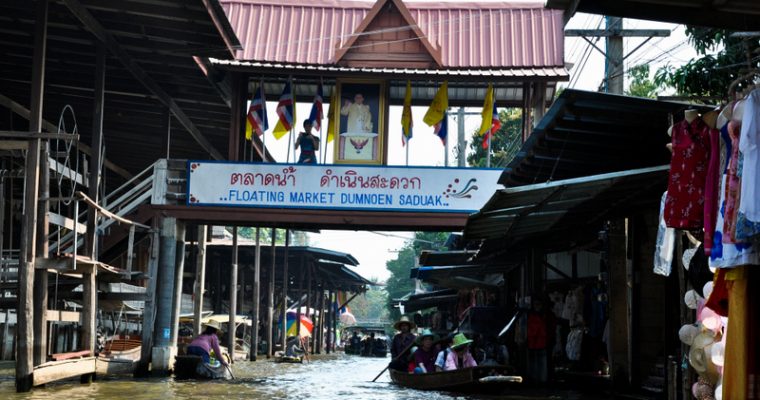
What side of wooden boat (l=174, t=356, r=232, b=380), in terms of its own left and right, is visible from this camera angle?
right

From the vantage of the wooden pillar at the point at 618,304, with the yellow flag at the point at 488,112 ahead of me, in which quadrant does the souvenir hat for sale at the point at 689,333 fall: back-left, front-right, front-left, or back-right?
back-left

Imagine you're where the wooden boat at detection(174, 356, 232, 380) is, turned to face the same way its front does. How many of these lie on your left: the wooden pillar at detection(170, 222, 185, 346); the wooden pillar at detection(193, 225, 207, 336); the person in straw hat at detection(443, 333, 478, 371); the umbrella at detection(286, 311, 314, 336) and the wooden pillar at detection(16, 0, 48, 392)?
3

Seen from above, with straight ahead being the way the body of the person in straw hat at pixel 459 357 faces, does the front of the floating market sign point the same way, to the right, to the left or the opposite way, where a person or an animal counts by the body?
the same way

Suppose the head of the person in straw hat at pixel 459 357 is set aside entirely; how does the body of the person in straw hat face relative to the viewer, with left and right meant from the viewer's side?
facing the viewer

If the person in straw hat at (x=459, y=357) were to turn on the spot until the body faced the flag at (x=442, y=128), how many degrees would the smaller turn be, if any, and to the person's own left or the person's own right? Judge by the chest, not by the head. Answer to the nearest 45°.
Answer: approximately 180°

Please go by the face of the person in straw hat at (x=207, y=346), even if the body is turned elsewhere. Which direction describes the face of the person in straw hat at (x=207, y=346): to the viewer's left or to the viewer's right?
to the viewer's right

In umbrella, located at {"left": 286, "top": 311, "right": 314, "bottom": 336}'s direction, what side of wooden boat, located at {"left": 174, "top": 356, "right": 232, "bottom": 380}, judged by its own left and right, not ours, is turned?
left

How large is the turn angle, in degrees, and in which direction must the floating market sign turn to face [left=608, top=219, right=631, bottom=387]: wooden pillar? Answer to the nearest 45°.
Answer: approximately 45° to its left

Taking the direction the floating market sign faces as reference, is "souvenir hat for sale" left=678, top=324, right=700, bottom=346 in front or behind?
in front

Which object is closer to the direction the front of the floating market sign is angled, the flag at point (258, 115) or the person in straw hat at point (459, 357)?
the person in straw hat

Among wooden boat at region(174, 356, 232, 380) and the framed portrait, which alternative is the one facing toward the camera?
the framed portrait

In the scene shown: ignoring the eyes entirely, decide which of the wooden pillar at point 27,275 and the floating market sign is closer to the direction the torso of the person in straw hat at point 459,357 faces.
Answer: the wooden pillar

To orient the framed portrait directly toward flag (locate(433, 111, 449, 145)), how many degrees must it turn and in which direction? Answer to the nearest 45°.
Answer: approximately 135° to its left

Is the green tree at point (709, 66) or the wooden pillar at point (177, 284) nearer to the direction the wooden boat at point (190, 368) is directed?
the green tree
